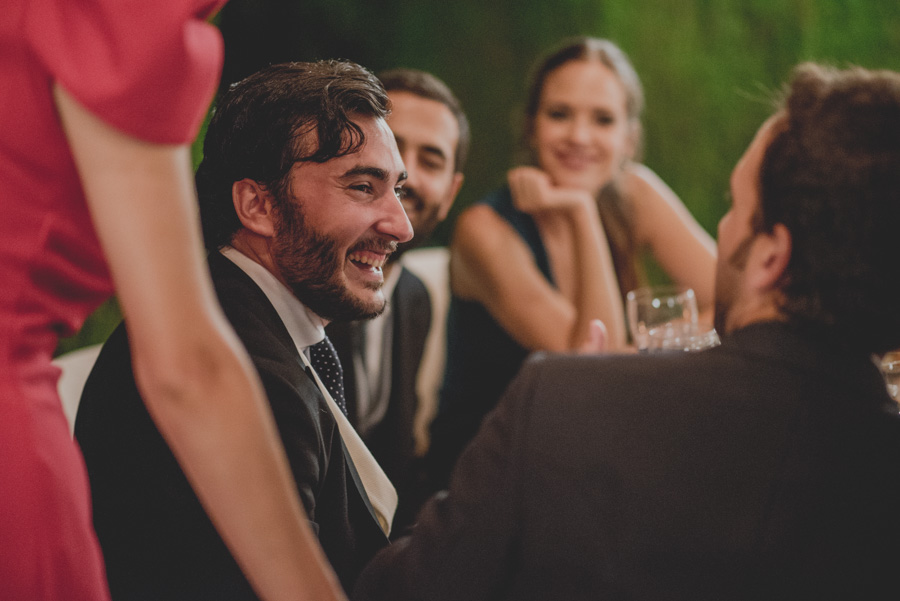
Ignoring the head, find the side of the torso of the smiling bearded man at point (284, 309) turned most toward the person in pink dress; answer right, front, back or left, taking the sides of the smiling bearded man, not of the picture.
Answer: right

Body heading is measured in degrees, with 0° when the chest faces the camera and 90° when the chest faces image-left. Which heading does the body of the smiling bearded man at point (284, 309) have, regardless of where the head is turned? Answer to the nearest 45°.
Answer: approximately 270°

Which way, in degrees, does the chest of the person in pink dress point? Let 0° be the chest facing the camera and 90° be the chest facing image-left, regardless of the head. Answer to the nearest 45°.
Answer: approximately 225°

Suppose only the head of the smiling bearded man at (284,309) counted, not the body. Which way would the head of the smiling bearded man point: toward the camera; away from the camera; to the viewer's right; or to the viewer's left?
to the viewer's right

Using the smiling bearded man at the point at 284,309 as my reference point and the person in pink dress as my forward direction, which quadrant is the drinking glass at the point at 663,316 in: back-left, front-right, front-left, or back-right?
back-left

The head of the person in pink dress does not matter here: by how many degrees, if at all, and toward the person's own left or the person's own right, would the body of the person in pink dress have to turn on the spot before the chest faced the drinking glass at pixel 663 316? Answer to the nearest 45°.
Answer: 0° — they already face it

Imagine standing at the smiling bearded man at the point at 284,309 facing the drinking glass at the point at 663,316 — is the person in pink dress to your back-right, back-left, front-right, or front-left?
back-right
